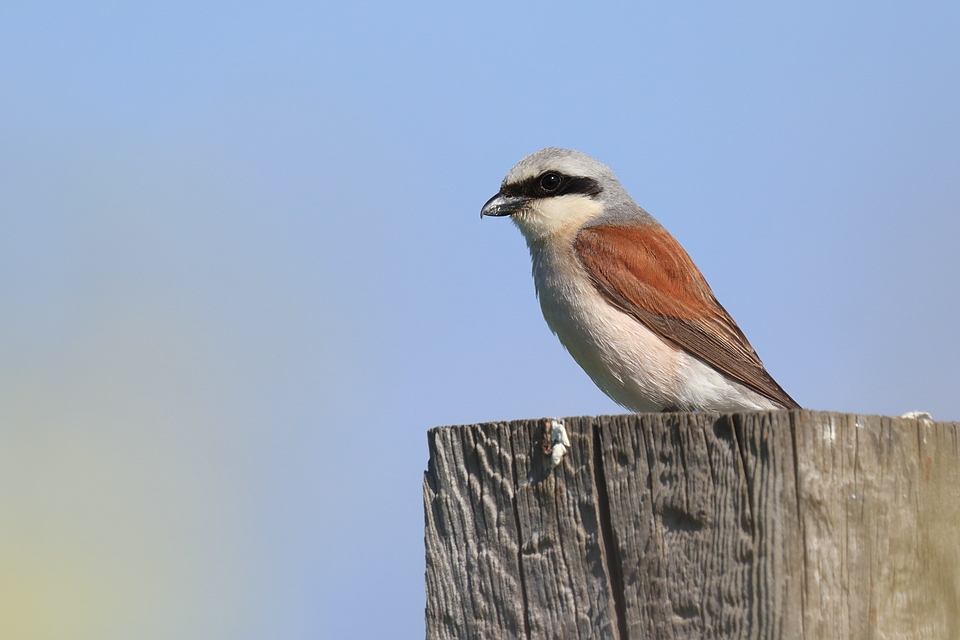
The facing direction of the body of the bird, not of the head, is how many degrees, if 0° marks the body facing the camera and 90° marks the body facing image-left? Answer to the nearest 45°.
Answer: approximately 90°
